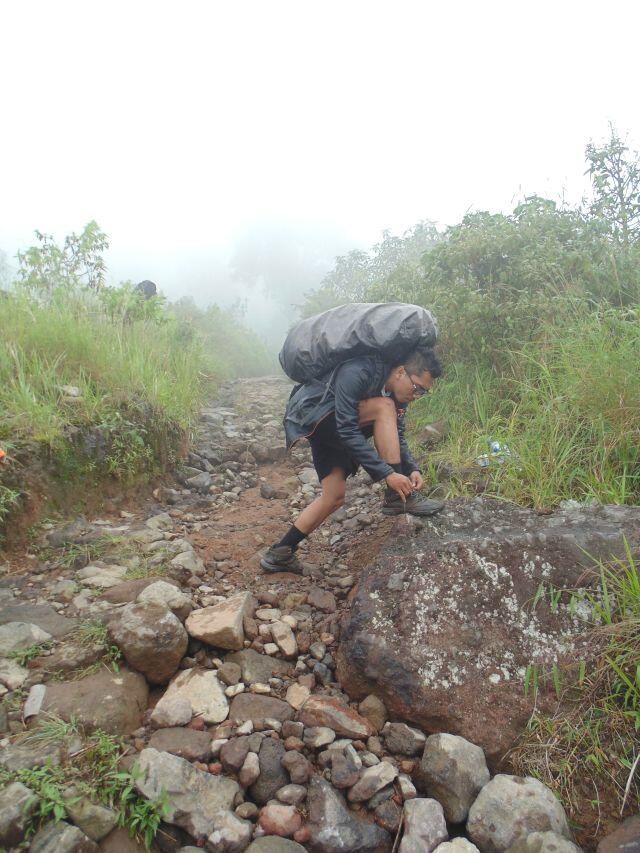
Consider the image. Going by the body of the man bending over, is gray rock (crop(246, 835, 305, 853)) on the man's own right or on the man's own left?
on the man's own right

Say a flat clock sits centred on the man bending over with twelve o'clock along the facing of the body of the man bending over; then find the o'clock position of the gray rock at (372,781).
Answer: The gray rock is roughly at 3 o'clock from the man bending over.

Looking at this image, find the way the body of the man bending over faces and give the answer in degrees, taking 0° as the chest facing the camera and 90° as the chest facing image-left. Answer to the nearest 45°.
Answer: approximately 270°

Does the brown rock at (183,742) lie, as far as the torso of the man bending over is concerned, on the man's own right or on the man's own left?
on the man's own right

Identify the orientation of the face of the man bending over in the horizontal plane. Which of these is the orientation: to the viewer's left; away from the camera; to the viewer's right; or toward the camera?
to the viewer's right

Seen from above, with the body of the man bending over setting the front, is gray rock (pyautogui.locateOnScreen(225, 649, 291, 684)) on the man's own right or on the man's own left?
on the man's own right

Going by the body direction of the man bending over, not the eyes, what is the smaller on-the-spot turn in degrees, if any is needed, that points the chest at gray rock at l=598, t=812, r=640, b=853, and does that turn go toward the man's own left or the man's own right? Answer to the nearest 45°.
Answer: approximately 90° to the man's own right

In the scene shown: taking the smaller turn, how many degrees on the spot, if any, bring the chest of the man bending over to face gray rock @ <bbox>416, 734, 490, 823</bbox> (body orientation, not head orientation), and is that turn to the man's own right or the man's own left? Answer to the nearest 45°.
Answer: approximately 90° to the man's own right

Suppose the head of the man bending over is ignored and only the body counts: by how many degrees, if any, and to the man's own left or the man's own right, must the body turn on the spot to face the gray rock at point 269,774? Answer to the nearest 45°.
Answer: approximately 90° to the man's own right

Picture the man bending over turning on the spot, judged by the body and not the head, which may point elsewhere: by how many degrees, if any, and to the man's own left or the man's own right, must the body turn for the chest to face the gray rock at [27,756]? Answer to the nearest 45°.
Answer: approximately 135° to the man's own right

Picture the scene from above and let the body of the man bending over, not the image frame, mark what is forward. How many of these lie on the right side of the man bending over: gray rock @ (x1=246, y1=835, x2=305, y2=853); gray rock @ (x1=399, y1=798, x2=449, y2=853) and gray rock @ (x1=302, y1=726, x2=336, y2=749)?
3

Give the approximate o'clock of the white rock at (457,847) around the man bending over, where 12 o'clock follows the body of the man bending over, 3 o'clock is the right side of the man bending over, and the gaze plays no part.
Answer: The white rock is roughly at 3 o'clock from the man bending over.
